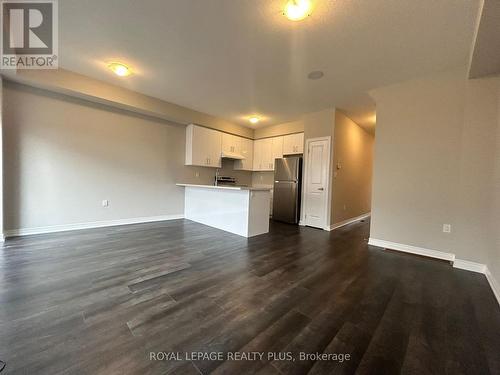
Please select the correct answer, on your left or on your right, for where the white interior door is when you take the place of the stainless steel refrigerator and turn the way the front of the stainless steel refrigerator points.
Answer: on your left

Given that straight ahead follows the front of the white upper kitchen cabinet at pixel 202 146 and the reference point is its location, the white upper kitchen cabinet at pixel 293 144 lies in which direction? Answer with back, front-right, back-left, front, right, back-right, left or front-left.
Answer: front-left

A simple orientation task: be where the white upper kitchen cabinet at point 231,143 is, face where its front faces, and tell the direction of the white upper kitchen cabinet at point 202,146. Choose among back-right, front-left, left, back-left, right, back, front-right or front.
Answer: right

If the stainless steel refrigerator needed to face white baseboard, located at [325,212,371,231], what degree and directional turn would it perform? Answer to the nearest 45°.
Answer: approximately 135° to its left

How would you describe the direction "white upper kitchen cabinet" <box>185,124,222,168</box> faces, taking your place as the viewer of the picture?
facing the viewer and to the right of the viewer

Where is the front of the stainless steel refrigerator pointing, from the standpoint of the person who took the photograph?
facing the viewer and to the left of the viewer

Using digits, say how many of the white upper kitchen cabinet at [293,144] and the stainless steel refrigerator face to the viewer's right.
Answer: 0

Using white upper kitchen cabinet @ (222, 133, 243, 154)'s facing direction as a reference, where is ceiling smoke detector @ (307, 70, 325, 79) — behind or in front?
in front

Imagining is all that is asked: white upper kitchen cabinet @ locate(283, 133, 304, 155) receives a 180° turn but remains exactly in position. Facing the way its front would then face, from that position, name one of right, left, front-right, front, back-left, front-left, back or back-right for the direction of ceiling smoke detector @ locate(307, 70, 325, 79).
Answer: back-right

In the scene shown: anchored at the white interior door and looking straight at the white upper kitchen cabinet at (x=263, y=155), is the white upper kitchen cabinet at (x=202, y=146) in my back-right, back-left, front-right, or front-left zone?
front-left

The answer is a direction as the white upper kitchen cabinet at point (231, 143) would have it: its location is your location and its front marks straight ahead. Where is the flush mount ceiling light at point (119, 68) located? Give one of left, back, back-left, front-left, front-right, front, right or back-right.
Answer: right

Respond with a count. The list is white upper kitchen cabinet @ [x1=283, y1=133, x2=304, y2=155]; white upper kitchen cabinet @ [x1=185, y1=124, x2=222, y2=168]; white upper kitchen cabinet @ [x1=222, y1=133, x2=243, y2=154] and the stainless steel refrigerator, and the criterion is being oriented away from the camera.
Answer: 0

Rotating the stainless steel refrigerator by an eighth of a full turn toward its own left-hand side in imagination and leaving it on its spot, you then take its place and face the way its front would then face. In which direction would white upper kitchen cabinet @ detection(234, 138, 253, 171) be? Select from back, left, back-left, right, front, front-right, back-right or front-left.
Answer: back-right
